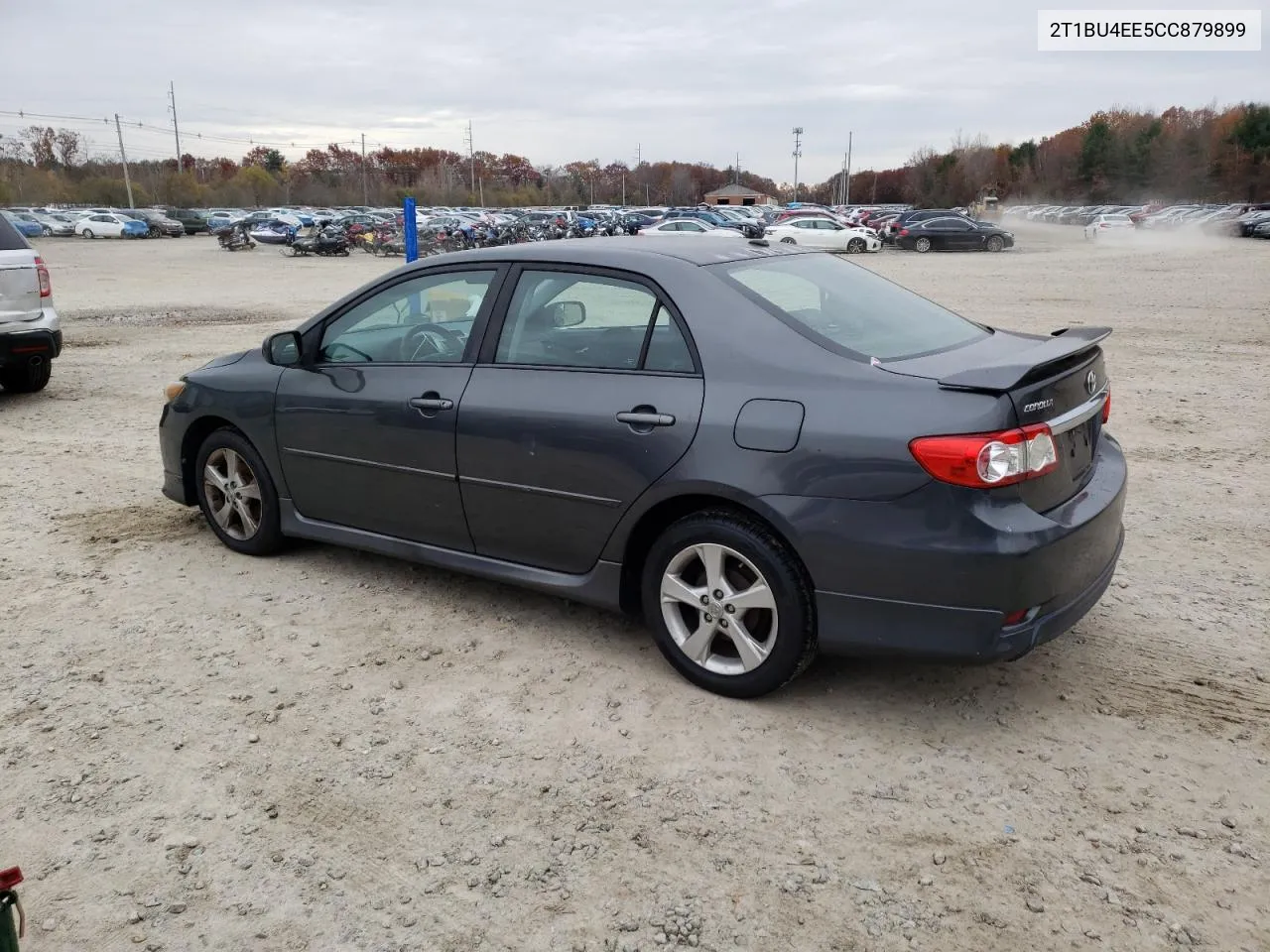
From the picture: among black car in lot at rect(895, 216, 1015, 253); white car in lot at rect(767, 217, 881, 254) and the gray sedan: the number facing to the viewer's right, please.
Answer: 2

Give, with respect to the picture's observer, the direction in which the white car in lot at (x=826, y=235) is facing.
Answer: facing to the right of the viewer

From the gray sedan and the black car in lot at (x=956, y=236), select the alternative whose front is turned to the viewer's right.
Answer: the black car in lot

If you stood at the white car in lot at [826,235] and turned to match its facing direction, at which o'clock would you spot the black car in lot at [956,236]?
The black car in lot is roughly at 11 o'clock from the white car in lot.

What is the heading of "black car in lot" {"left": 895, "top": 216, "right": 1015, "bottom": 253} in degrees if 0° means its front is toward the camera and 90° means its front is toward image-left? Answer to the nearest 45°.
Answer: approximately 270°

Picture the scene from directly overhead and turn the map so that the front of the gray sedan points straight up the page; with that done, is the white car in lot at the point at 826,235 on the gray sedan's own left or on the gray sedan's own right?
on the gray sedan's own right

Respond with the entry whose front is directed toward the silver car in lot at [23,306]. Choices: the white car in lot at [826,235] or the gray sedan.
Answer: the gray sedan

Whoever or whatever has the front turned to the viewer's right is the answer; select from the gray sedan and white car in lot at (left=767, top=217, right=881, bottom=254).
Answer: the white car in lot

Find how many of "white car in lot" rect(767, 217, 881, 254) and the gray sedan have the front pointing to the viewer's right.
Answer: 1

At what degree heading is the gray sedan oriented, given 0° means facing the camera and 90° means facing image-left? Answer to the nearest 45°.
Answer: approximately 135°

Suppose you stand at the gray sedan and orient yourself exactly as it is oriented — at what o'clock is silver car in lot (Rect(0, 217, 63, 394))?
The silver car in lot is roughly at 12 o'clock from the gray sedan.

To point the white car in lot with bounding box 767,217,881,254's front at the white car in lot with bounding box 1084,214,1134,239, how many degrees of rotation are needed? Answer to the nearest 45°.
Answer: approximately 45° to its left

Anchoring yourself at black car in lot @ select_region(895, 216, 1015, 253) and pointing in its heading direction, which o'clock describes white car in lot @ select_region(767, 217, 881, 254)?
The white car in lot is roughly at 5 o'clock from the black car in lot.

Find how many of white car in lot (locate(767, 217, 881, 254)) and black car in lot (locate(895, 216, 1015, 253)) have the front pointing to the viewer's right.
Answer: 2

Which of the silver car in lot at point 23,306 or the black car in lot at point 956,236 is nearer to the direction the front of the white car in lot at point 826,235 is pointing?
the black car in lot

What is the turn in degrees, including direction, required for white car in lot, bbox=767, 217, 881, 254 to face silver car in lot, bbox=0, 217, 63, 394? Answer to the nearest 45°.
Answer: approximately 90° to its right
